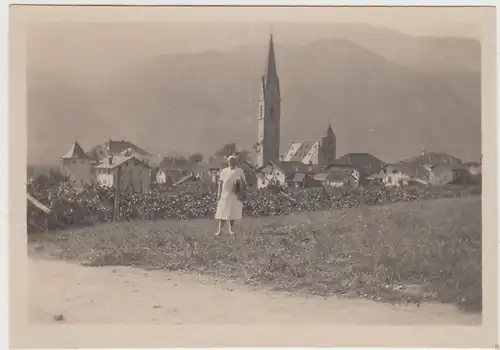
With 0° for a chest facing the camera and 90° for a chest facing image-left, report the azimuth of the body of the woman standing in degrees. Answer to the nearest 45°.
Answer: approximately 0°

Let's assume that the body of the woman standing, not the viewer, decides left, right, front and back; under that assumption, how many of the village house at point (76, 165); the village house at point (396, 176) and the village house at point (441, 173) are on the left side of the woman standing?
2

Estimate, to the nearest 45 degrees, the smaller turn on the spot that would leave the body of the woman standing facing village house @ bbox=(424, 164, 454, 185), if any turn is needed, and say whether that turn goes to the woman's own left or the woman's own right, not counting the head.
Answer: approximately 90° to the woman's own left
